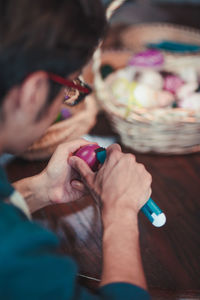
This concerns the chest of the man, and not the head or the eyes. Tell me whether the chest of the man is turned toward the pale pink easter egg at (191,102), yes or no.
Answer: yes

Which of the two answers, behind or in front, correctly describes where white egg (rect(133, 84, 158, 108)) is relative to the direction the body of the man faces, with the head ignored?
in front

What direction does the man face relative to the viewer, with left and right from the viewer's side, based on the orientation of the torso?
facing away from the viewer and to the right of the viewer

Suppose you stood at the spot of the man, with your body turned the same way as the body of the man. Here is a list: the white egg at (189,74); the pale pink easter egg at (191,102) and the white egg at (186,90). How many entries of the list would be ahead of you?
3

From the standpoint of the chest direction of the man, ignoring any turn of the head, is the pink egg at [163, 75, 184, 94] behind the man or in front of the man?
in front

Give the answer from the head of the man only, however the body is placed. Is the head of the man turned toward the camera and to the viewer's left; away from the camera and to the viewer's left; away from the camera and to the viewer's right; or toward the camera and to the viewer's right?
away from the camera and to the viewer's right
